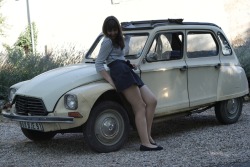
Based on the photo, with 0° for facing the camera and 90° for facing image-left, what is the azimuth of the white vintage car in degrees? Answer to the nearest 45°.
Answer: approximately 45°

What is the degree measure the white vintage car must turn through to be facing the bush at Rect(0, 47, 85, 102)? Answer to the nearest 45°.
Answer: approximately 90° to its right
